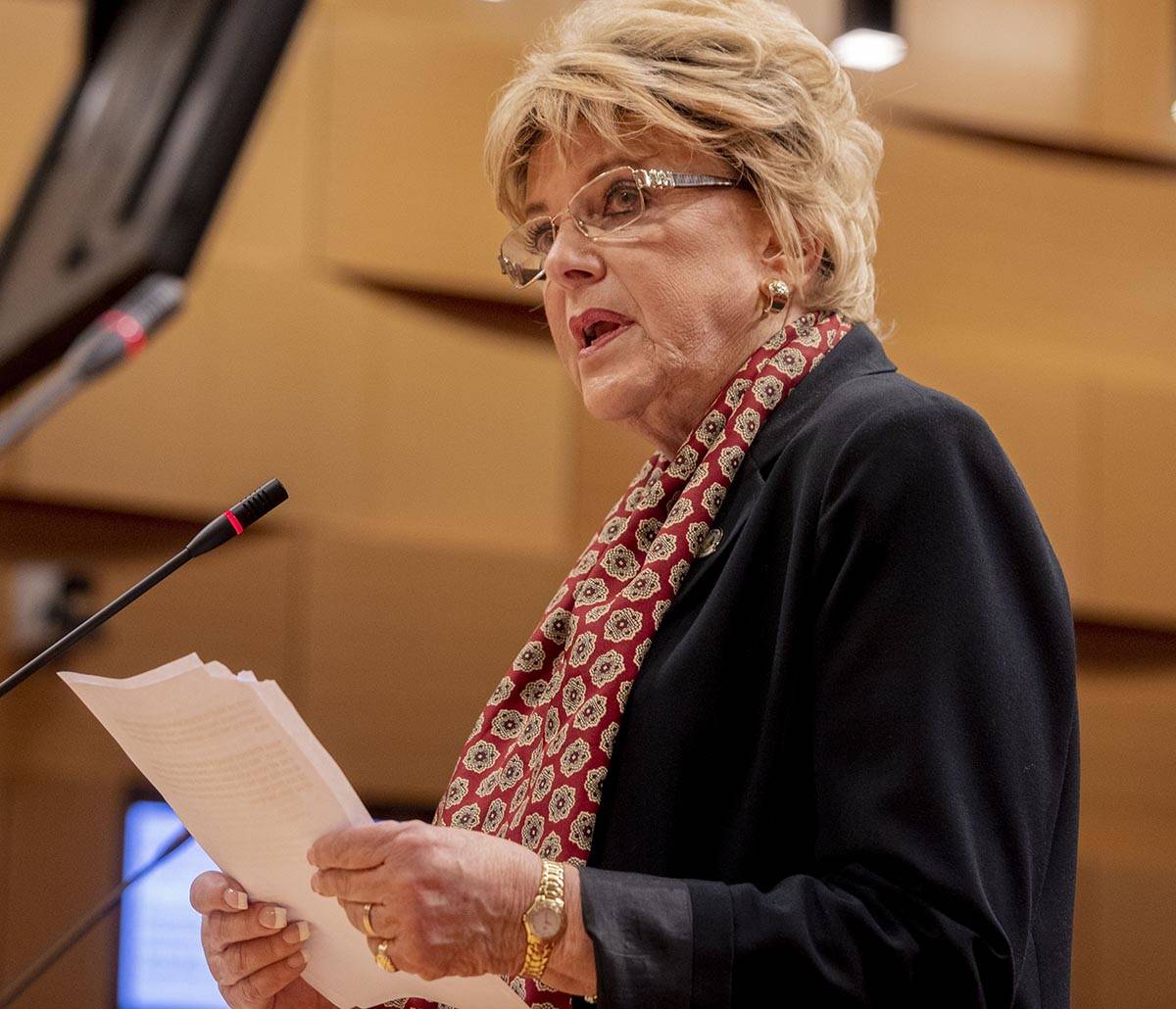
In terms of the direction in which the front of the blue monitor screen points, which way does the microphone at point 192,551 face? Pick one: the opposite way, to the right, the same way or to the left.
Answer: to the left

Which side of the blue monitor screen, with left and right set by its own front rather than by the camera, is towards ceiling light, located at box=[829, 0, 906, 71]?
left

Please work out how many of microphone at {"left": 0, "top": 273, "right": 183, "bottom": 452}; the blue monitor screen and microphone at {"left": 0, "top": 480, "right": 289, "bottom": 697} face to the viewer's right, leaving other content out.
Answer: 2

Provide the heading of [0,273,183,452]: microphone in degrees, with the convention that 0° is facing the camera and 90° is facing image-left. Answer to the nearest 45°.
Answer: approximately 270°

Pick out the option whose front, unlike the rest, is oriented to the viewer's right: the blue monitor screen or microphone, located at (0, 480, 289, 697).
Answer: the microphone

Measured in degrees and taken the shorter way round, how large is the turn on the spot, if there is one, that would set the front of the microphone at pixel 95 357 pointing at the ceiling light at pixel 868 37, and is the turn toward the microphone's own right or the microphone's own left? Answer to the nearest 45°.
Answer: approximately 45° to the microphone's own left

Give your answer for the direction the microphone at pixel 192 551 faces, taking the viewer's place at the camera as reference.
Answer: facing to the right of the viewer

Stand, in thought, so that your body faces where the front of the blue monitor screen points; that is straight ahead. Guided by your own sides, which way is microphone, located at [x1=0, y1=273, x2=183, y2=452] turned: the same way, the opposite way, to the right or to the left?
to the left

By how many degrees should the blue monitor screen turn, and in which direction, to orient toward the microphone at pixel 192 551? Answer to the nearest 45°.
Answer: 0° — it already faces it
